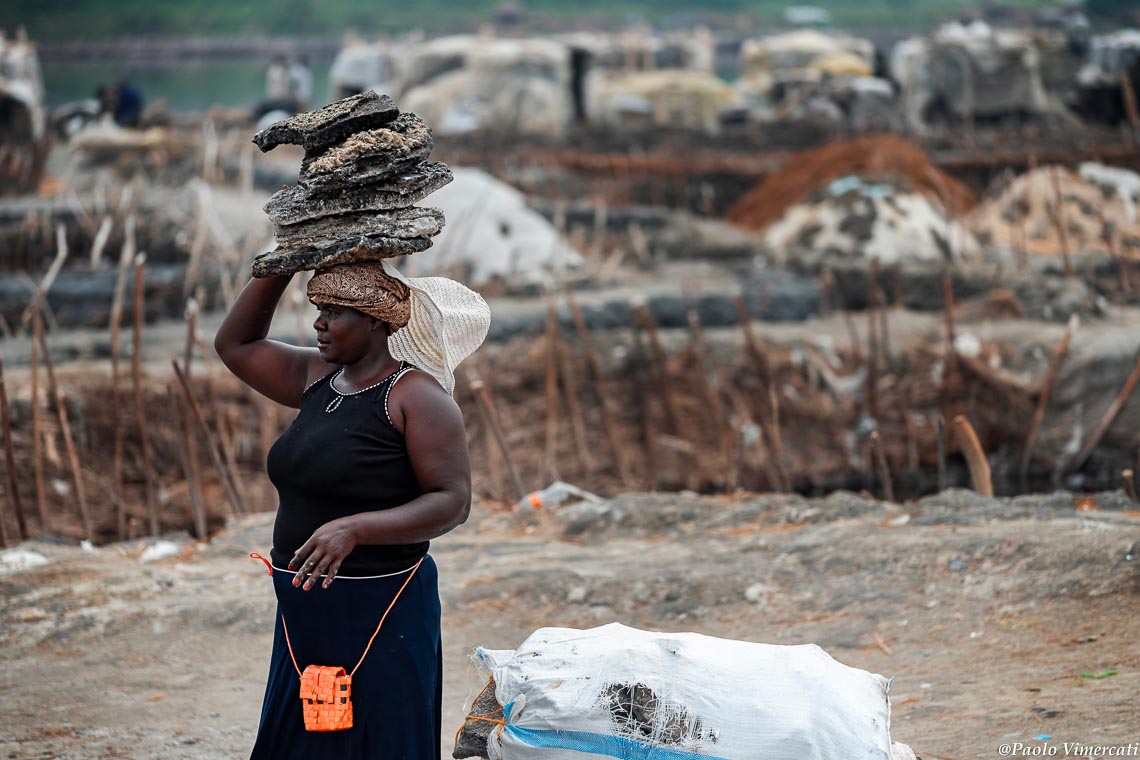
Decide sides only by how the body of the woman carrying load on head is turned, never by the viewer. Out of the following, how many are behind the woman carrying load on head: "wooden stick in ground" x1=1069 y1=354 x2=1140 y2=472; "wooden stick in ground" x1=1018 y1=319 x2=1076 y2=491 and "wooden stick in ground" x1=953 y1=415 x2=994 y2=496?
3

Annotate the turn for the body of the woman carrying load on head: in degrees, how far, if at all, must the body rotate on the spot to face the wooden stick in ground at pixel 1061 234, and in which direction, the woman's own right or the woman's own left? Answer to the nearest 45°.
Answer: approximately 180°

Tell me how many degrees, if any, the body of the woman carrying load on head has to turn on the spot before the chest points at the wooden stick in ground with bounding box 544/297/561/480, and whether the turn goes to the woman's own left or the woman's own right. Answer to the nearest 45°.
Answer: approximately 135° to the woman's own right

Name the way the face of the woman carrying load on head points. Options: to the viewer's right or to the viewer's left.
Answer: to the viewer's left

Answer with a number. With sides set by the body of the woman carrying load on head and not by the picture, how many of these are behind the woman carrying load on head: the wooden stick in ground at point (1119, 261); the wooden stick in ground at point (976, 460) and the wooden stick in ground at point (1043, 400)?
3

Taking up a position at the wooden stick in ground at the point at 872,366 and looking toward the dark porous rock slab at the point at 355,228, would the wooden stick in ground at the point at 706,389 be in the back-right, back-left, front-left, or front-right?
front-right

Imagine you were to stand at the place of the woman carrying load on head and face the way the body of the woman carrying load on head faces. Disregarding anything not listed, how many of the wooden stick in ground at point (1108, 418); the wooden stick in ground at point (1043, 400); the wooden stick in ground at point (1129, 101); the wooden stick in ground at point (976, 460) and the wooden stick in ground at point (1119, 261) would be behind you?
5

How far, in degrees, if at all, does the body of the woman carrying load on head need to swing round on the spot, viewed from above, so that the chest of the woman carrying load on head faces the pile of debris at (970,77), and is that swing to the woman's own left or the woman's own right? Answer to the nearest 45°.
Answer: approximately 180°

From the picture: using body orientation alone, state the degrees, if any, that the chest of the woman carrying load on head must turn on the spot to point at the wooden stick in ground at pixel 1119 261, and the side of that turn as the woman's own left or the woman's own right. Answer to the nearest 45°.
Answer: approximately 180°

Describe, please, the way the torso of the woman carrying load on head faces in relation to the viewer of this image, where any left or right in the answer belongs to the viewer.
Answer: facing the viewer and to the left of the viewer

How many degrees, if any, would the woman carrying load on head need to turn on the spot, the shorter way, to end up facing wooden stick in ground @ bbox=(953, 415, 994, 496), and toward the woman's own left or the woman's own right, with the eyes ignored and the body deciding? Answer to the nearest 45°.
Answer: approximately 180°
